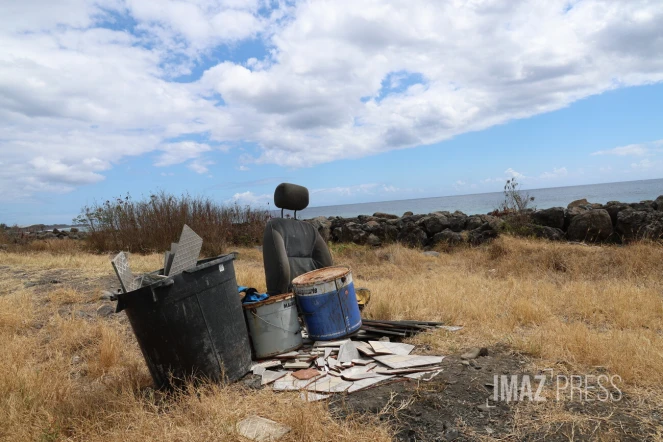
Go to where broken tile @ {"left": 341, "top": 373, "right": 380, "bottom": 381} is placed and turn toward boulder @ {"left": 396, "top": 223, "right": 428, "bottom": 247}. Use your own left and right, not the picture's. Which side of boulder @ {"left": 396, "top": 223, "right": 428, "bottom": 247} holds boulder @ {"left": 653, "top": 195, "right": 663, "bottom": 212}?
right

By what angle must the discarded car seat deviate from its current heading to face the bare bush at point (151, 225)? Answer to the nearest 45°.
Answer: approximately 180°

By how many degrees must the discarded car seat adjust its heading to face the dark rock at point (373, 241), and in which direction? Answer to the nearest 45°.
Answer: approximately 135° to its left

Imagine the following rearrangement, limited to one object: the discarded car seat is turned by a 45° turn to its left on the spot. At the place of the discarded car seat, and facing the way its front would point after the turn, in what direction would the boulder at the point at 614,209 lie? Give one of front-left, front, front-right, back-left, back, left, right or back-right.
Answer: front-left

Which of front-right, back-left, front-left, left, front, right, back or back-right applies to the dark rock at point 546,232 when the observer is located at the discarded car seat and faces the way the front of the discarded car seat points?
left

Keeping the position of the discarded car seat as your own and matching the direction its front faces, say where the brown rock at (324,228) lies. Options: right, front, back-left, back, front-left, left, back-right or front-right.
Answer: back-left

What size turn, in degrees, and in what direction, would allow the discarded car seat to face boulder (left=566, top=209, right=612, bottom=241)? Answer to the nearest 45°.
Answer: approximately 90° to its left

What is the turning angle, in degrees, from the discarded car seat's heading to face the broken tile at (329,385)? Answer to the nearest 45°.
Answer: approximately 45° to its right

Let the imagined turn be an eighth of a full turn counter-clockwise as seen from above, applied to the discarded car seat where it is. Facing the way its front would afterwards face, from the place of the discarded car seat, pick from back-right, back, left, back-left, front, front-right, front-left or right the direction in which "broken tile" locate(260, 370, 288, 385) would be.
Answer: right

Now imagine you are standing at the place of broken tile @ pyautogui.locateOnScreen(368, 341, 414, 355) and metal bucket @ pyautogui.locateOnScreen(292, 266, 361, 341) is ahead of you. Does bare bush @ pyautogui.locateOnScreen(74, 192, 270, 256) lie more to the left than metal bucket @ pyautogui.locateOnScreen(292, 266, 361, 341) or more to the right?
right

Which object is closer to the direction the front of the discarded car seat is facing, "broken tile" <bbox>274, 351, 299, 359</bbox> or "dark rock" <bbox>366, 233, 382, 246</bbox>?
the broken tile

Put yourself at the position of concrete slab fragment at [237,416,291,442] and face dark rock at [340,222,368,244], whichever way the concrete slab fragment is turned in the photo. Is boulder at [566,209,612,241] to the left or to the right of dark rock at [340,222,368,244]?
right

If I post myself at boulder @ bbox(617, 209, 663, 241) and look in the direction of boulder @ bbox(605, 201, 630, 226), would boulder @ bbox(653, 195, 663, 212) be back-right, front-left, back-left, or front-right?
front-right

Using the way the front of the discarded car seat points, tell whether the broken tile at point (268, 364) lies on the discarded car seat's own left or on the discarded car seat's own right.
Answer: on the discarded car seat's own right

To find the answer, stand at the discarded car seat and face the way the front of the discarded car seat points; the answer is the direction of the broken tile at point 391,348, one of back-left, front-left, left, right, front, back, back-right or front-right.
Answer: front

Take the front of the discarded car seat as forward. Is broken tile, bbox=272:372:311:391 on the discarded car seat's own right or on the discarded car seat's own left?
on the discarded car seat's own right

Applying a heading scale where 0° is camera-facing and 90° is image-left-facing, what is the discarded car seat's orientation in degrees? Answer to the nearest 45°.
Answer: approximately 315°

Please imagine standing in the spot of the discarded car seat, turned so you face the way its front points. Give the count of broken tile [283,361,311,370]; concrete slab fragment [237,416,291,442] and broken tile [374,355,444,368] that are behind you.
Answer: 0

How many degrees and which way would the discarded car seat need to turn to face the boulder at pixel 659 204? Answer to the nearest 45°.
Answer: approximately 90° to its left

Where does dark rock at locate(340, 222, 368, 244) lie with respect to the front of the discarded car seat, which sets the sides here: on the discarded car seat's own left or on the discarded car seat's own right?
on the discarded car seat's own left
